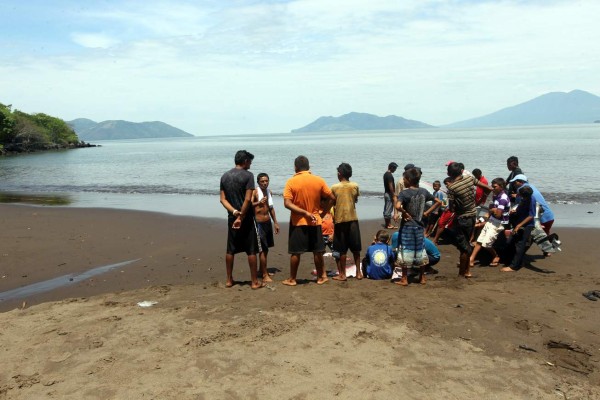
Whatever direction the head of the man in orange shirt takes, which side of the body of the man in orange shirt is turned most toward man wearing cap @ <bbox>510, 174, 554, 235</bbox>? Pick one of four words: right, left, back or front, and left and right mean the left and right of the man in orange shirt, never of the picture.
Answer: right

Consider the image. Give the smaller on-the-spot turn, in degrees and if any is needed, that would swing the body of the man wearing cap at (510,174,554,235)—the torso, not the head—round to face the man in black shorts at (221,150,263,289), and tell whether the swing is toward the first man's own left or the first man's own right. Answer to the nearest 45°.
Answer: approximately 45° to the first man's own left

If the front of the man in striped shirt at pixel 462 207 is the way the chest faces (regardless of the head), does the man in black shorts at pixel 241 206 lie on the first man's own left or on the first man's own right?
on the first man's own left

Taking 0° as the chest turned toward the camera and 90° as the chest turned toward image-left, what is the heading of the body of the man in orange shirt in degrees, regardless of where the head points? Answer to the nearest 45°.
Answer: approximately 180°

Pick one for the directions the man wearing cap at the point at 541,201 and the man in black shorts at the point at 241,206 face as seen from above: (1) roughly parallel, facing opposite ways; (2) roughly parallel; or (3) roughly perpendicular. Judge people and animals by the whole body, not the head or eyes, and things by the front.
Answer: roughly perpendicular

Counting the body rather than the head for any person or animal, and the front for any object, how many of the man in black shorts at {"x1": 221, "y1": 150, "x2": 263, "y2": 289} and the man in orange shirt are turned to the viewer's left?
0

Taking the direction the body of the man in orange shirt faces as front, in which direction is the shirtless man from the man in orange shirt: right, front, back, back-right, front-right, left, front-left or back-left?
front-left

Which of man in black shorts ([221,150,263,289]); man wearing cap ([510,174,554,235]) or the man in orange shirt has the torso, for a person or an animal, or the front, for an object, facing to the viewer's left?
the man wearing cap
